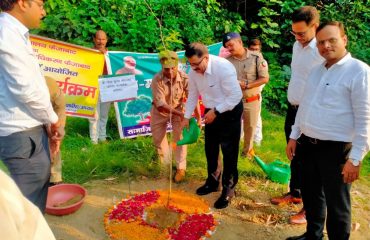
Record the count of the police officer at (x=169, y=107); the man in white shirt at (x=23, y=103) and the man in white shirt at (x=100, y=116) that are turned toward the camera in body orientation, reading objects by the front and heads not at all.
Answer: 2

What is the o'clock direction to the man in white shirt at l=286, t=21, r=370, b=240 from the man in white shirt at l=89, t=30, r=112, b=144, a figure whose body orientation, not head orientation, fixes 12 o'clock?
the man in white shirt at l=286, t=21, r=370, b=240 is roughly at 11 o'clock from the man in white shirt at l=89, t=30, r=112, b=144.

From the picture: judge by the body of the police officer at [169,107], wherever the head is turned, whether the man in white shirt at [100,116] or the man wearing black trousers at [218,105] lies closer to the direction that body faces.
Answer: the man wearing black trousers

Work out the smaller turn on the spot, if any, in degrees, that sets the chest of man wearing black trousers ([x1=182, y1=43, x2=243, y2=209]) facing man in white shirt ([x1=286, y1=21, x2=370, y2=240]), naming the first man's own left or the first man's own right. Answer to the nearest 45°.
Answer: approximately 90° to the first man's own left

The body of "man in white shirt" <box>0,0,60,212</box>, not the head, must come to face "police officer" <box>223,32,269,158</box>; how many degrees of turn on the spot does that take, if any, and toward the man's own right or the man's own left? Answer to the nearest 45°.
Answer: approximately 45° to the man's own left

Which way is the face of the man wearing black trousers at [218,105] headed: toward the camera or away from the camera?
toward the camera

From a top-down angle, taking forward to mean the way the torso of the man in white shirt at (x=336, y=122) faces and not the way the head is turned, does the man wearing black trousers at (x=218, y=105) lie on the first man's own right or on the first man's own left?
on the first man's own right

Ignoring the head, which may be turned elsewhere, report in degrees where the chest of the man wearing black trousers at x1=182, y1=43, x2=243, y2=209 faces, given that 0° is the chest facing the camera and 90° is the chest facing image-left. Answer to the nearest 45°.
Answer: approximately 45°

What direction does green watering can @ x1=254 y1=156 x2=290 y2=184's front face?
to the viewer's left

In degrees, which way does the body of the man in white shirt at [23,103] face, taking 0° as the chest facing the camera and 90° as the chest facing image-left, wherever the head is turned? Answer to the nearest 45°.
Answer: approximately 270°

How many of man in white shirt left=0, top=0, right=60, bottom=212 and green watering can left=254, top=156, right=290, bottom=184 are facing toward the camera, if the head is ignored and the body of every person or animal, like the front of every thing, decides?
0

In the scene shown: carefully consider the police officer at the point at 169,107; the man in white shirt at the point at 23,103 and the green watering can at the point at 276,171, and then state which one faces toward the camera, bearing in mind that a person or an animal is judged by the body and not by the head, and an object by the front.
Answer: the police officer

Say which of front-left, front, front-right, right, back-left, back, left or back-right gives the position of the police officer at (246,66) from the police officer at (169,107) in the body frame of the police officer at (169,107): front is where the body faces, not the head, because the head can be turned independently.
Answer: left

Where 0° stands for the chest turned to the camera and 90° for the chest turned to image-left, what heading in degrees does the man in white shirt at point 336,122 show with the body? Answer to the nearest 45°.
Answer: approximately 45°

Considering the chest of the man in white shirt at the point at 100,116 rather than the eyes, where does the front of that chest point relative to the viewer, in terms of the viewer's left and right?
facing the viewer

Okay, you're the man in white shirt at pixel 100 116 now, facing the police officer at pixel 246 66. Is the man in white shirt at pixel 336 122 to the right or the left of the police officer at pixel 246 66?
right
